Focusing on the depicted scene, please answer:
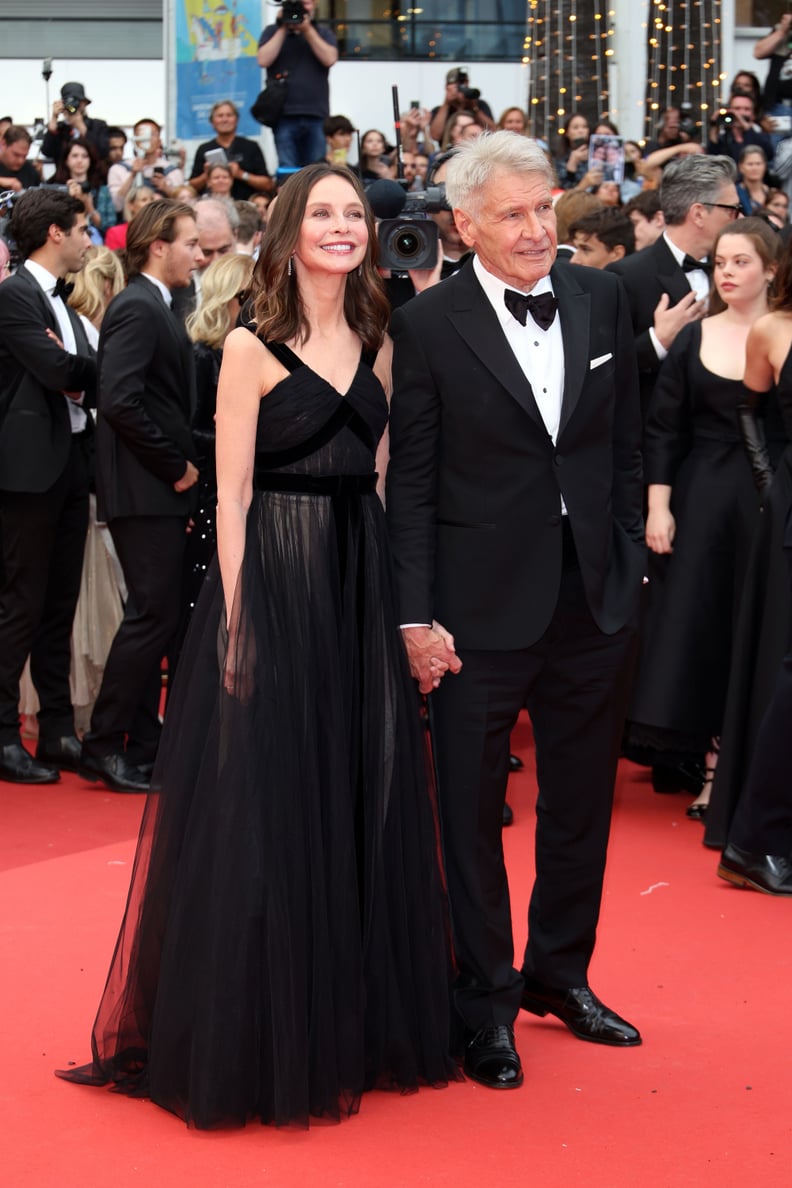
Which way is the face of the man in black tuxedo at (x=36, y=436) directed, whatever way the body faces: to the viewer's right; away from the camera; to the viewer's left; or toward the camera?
to the viewer's right

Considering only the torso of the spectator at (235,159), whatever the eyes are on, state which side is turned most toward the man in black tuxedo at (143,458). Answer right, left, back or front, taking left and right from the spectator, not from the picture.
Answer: front

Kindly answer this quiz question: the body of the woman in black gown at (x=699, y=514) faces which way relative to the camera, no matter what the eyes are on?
toward the camera

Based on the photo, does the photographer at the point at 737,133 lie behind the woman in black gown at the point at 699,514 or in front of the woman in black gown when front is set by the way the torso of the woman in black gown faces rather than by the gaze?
behind

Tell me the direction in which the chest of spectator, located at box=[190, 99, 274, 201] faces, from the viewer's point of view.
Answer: toward the camera

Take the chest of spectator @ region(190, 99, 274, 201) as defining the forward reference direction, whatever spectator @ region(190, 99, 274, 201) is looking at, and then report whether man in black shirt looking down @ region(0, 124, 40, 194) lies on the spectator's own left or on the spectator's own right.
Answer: on the spectator's own right

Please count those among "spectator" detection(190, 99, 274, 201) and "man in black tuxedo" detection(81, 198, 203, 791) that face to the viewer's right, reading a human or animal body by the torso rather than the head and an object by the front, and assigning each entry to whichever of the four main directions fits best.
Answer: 1

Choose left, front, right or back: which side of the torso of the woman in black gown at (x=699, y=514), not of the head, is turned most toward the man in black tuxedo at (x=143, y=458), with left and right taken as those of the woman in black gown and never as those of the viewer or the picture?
right

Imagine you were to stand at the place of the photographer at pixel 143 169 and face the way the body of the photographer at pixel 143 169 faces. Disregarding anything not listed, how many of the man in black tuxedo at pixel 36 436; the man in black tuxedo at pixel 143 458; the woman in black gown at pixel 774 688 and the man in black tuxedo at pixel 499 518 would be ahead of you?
4

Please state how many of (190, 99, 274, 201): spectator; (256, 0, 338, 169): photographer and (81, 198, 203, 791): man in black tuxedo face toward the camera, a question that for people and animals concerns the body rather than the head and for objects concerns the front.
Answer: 2

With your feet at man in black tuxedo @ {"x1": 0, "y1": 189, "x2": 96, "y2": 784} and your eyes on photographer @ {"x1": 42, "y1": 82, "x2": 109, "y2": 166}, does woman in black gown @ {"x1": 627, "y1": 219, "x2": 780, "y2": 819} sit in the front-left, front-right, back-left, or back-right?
back-right

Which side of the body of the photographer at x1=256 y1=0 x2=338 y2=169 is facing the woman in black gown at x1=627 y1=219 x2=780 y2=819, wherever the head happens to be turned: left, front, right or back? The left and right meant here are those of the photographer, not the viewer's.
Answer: front

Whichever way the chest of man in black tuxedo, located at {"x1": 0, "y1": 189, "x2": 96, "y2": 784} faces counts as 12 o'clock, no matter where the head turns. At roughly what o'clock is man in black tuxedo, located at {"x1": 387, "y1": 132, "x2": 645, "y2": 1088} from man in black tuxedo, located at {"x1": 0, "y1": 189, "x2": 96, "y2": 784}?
man in black tuxedo, located at {"x1": 387, "y1": 132, "x2": 645, "y2": 1088} is roughly at 1 o'clock from man in black tuxedo, located at {"x1": 0, "y1": 189, "x2": 96, "y2": 784}.
